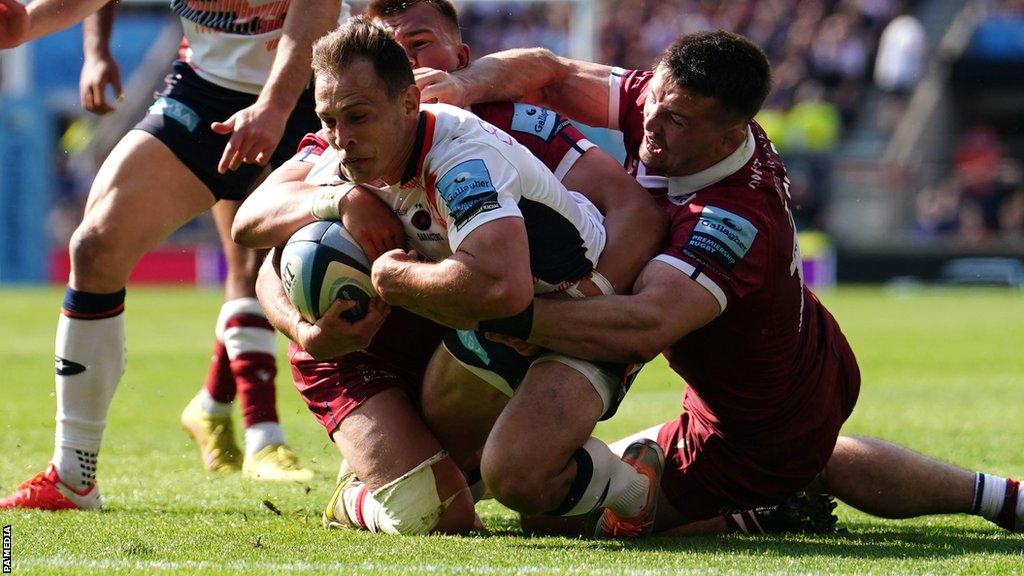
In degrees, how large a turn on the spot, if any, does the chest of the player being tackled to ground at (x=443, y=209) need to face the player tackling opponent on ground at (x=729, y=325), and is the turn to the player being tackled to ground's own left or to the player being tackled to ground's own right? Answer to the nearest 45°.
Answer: approximately 135° to the player being tackled to ground's own left

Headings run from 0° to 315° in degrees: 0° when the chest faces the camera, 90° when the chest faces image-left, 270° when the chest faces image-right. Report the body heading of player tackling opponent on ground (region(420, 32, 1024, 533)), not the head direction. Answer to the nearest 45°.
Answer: approximately 90°

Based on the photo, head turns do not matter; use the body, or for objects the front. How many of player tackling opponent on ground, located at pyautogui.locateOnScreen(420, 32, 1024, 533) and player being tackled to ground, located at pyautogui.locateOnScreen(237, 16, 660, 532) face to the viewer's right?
0

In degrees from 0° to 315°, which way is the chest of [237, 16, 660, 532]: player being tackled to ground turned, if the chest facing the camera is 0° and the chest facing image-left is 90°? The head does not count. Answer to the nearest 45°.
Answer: approximately 45°
